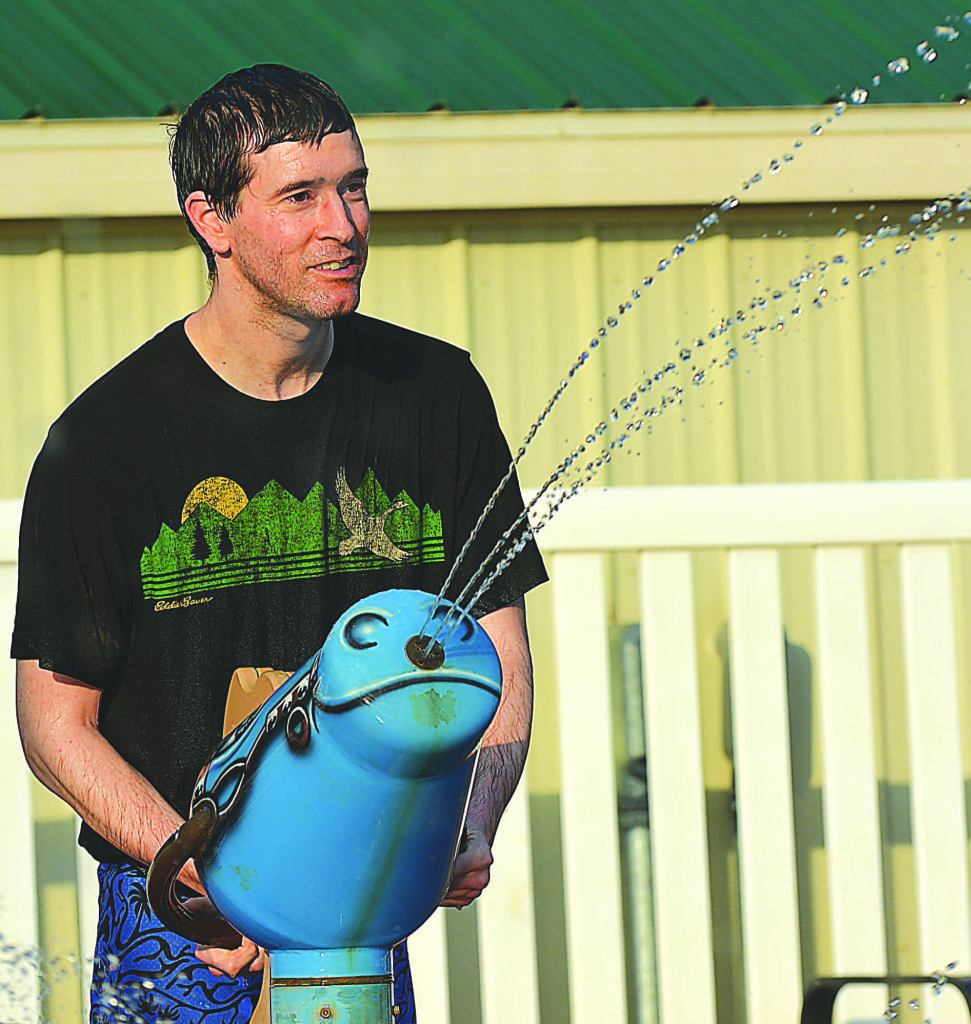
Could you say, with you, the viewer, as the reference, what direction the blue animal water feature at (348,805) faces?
facing the viewer and to the right of the viewer

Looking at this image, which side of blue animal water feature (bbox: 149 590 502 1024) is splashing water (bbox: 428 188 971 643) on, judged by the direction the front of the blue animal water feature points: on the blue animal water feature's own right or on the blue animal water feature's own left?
on the blue animal water feature's own left

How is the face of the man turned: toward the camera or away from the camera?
toward the camera

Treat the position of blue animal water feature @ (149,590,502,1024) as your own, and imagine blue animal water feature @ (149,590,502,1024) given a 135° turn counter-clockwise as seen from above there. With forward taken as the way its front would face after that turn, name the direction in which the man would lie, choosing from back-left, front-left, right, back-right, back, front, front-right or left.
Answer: front
